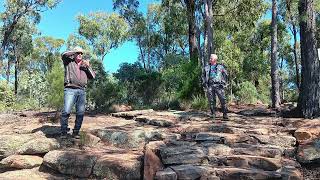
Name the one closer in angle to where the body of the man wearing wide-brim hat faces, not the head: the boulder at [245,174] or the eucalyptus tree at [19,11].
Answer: the boulder

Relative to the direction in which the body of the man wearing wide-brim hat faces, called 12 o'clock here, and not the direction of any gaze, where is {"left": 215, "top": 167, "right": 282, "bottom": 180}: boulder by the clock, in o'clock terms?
The boulder is roughly at 12 o'clock from the man wearing wide-brim hat.

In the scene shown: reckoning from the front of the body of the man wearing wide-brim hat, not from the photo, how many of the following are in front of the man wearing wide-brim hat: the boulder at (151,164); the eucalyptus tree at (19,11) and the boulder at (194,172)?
2

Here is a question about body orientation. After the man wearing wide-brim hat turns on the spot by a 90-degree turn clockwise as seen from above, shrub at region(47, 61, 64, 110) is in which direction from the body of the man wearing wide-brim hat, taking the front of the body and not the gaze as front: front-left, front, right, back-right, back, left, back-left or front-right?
back-right

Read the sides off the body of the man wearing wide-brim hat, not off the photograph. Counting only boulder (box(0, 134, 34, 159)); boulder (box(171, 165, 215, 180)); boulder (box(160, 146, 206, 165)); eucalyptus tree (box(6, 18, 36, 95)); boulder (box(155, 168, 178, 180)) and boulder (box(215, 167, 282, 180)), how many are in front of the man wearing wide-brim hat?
4

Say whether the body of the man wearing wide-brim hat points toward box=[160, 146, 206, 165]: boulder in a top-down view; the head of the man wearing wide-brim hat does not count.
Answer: yes

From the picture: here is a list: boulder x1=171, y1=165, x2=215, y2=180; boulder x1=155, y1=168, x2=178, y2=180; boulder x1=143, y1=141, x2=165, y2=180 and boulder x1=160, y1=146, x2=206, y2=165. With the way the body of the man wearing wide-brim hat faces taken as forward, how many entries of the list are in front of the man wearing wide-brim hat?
4

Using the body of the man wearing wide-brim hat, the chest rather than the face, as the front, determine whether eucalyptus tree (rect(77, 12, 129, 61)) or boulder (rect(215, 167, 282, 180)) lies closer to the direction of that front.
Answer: the boulder

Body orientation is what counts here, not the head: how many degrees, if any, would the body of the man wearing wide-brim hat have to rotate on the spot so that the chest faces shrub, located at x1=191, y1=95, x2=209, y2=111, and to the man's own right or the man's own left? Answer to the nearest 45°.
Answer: approximately 90° to the man's own left

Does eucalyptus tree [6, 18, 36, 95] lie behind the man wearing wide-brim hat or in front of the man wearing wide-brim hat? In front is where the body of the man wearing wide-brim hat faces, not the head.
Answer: behind
